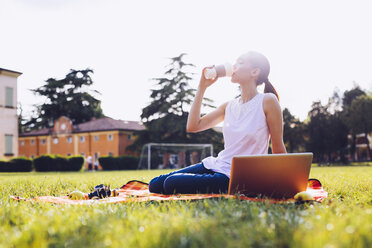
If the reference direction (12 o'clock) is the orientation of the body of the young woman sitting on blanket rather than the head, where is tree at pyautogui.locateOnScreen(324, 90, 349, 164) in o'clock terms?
The tree is roughly at 5 o'clock from the young woman sitting on blanket.

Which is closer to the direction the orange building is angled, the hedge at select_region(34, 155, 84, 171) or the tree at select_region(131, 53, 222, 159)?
the hedge

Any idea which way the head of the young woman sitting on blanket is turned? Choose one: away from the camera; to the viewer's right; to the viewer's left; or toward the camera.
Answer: to the viewer's left

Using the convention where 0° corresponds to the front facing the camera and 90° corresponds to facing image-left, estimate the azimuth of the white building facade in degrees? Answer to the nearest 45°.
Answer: approximately 315°

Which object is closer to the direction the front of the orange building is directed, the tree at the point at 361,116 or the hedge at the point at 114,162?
the hedge

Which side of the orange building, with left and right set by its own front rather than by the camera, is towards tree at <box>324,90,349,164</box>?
left

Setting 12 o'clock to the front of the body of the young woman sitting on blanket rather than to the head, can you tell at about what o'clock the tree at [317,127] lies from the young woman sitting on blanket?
The tree is roughly at 5 o'clock from the young woman sitting on blanket.

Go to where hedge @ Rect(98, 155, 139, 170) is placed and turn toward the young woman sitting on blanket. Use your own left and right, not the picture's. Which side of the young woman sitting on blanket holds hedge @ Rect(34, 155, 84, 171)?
right

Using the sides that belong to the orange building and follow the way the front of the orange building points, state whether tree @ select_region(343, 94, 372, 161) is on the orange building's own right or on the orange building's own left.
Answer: on the orange building's own left
